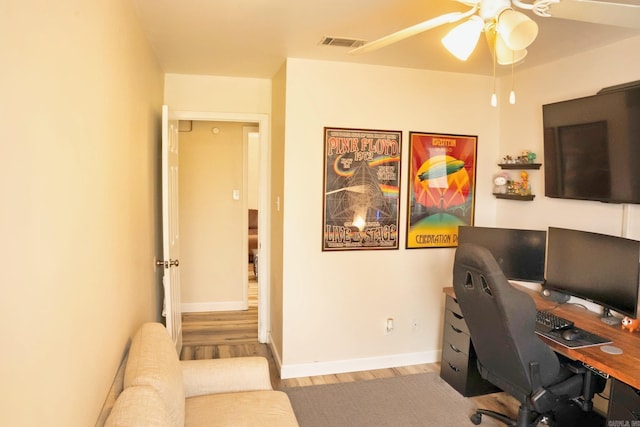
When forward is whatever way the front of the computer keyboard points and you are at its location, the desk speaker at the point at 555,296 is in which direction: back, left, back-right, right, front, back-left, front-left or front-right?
back-right

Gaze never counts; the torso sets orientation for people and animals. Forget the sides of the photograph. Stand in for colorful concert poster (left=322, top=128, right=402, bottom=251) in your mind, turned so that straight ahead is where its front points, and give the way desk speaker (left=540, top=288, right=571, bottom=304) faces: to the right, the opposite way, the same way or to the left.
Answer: to the right

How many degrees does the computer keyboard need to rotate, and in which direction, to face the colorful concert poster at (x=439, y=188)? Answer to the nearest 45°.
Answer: approximately 90° to its right

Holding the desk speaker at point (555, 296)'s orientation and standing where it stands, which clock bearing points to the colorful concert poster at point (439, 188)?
The colorful concert poster is roughly at 2 o'clock from the desk speaker.

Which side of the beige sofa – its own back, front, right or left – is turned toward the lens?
right

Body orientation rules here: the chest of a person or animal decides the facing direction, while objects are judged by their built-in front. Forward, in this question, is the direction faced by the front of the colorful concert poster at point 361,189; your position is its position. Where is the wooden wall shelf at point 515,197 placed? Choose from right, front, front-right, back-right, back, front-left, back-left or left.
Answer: left

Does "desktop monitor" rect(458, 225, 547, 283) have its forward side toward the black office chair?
yes
